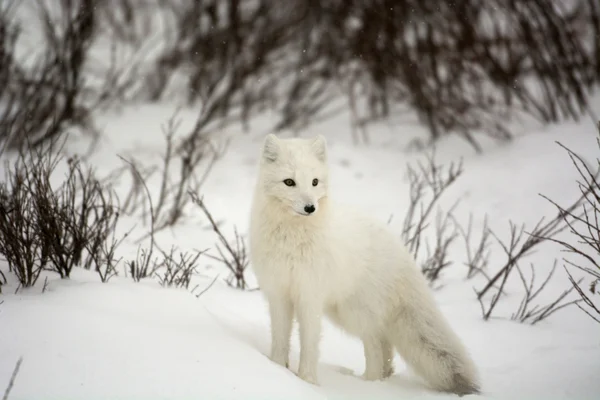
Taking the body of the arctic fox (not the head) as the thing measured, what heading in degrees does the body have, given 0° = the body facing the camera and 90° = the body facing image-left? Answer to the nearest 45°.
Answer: approximately 45°

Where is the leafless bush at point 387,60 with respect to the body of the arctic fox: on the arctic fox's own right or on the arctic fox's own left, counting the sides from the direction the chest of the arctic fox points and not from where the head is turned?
on the arctic fox's own right

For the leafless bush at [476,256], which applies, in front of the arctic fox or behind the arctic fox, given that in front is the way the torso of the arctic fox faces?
behind

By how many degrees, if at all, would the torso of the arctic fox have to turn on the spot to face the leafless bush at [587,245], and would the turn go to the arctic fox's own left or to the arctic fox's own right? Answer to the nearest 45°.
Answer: approximately 180°

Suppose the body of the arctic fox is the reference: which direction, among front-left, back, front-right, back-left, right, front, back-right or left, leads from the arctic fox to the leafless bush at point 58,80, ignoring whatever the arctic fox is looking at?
right
